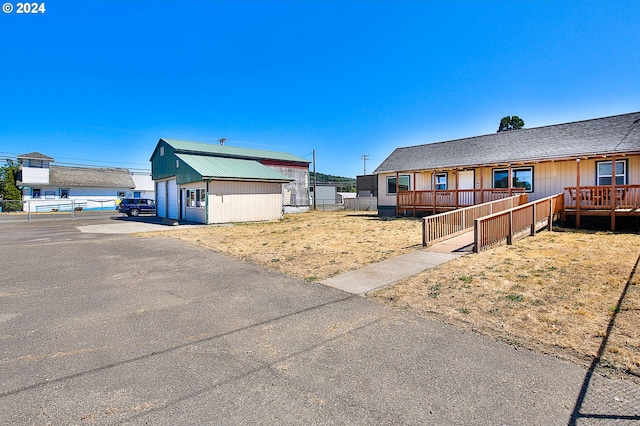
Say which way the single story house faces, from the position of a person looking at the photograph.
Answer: facing the viewer and to the left of the viewer

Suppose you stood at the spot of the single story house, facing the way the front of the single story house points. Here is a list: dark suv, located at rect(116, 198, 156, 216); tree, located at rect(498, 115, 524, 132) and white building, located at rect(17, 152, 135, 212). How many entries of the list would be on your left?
0

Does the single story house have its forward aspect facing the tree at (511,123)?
no

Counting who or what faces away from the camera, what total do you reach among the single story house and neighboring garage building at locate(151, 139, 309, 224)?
0

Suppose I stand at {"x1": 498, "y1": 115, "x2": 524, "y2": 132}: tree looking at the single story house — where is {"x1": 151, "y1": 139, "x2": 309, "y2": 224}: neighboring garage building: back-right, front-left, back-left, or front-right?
front-right

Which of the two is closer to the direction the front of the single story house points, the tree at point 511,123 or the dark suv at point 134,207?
the dark suv

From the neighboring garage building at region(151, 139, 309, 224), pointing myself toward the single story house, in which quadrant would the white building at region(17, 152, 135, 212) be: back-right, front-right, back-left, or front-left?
back-left

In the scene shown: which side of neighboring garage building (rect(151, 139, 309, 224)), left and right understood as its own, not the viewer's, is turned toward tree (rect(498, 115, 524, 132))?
back

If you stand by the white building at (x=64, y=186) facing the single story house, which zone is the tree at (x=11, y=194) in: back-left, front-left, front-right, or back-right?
back-right

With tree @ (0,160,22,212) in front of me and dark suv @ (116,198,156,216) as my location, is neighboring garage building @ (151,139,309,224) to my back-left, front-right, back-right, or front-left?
back-left

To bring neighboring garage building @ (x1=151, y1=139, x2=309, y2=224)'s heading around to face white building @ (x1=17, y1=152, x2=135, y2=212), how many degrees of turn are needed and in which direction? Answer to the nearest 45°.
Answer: approximately 90° to its right

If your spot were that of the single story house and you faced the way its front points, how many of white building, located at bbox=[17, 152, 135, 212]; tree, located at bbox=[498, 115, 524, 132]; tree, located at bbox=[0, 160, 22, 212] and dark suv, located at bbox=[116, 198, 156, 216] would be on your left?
0
